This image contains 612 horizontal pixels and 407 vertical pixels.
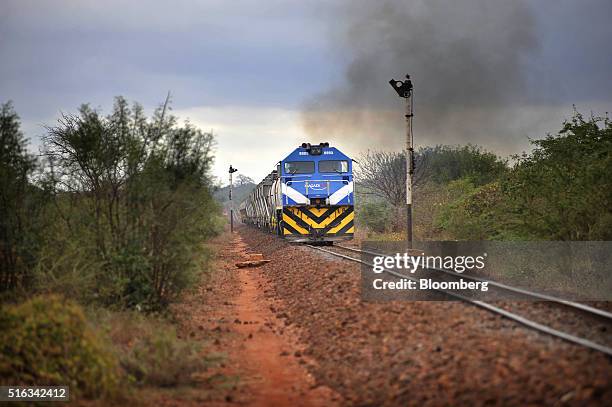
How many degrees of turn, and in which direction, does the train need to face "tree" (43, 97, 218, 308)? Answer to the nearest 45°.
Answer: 0° — it already faces it

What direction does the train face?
toward the camera

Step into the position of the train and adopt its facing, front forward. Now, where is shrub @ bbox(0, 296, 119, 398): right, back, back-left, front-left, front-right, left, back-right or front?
front

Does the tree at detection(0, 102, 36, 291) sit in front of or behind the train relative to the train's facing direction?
in front

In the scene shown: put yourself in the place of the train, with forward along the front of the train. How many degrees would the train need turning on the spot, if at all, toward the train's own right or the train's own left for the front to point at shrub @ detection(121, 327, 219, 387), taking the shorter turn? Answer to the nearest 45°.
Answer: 0° — it already faces it
